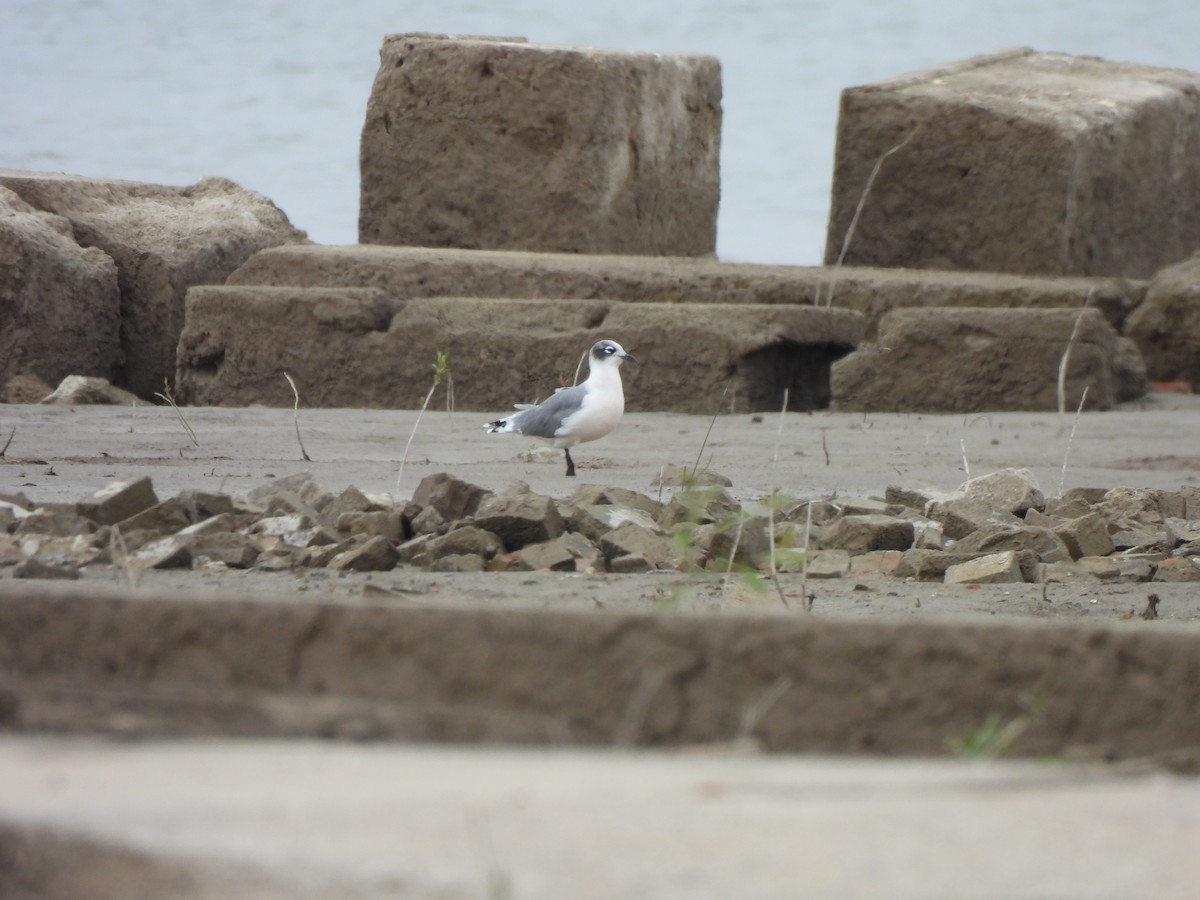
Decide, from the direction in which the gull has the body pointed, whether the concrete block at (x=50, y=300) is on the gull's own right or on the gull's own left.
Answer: on the gull's own left

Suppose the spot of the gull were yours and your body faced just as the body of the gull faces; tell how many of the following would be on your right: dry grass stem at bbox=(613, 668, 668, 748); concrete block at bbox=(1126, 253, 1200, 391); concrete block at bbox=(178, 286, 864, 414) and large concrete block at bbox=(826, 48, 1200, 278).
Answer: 1

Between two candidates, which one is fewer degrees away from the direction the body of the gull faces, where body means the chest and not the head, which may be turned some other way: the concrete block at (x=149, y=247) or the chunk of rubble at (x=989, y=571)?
the chunk of rubble

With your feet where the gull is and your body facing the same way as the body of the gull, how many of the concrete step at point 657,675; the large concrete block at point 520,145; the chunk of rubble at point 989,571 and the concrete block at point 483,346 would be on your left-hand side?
2

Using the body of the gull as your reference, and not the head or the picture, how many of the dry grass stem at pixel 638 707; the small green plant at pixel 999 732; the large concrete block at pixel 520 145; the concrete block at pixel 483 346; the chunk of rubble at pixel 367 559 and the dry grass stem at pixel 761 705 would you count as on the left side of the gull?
2

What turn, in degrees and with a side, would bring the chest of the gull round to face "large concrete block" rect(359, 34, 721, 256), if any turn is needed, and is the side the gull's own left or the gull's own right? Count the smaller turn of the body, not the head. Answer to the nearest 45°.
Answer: approximately 90° to the gull's own left

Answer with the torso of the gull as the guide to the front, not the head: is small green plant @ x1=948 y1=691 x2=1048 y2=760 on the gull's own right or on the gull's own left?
on the gull's own right

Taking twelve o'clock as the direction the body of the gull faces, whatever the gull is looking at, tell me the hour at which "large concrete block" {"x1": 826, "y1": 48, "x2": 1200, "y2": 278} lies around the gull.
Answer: The large concrete block is roughly at 10 o'clock from the gull.

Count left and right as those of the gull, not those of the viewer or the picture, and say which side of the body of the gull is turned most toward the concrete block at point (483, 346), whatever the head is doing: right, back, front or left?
left

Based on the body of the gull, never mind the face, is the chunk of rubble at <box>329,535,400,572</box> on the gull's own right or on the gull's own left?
on the gull's own right

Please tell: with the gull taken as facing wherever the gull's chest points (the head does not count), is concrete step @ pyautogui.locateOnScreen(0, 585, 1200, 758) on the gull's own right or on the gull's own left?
on the gull's own right

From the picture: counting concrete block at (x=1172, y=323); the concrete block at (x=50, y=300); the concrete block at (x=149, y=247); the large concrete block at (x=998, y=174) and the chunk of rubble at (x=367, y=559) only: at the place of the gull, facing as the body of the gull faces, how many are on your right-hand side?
1

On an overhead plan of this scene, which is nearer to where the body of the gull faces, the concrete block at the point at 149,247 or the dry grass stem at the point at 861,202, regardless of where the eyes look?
the dry grass stem

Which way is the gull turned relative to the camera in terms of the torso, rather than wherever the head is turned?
to the viewer's right

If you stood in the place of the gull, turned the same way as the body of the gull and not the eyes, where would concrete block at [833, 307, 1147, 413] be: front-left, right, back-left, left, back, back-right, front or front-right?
front-left
